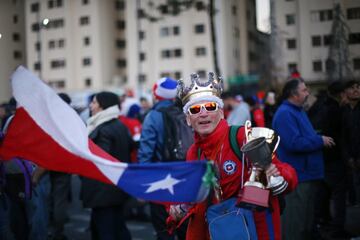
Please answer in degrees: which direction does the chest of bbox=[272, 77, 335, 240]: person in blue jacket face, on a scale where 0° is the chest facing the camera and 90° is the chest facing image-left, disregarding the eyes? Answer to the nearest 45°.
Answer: approximately 270°

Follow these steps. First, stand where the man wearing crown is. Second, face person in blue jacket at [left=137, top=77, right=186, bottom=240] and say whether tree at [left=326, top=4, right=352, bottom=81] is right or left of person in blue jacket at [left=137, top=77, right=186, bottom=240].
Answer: right

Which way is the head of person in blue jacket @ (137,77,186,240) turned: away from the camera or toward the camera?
away from the camera

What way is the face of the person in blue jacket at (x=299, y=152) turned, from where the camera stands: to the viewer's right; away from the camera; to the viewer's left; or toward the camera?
to the viewer's right

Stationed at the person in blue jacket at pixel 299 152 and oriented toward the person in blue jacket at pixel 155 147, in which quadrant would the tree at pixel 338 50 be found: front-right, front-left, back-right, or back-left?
back-right

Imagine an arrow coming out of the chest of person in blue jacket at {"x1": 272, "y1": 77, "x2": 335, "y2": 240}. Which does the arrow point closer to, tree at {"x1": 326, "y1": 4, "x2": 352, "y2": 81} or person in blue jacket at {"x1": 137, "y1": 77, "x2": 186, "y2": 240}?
the tree

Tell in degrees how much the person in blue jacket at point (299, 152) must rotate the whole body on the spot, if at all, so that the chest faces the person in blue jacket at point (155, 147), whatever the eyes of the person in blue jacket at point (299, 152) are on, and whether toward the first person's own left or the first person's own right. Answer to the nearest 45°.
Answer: approximately 180°
